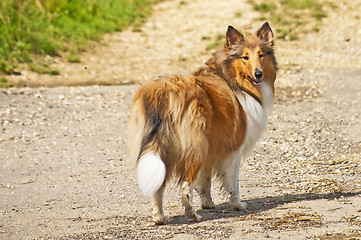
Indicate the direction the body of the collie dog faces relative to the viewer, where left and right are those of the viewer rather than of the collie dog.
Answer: facing away from the viewer and to the right of the viewer
